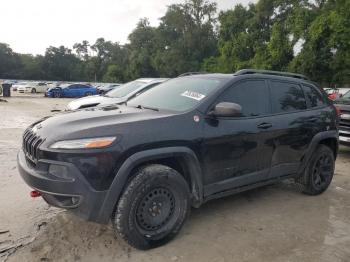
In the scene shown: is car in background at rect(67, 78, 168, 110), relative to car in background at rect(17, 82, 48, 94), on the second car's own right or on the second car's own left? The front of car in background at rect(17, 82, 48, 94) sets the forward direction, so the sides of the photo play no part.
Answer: on the second car's own left

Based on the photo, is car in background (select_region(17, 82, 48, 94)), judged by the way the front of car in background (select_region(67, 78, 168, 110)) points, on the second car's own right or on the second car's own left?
on the second car's own right

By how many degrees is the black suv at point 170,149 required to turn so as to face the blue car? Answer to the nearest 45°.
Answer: approximately 135° to its right

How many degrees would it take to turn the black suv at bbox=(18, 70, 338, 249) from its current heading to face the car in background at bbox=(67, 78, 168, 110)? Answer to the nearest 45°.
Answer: approximately 135° to its right

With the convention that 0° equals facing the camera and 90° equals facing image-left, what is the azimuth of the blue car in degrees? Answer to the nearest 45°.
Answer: approximately 45°

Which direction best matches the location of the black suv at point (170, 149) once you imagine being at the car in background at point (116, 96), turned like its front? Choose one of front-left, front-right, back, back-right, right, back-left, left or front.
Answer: front-left

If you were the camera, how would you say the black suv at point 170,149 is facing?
facing the viewer and to the left of the viewer

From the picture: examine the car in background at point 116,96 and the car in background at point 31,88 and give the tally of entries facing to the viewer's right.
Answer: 0

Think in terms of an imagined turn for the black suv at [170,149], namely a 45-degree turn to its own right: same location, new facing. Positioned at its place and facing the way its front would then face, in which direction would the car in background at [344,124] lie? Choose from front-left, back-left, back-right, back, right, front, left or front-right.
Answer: back-right
